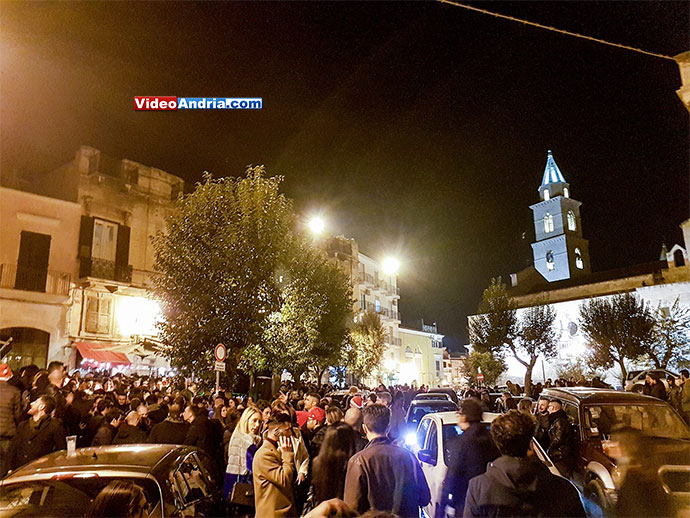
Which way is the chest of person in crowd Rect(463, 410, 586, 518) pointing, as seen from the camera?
away from the camera

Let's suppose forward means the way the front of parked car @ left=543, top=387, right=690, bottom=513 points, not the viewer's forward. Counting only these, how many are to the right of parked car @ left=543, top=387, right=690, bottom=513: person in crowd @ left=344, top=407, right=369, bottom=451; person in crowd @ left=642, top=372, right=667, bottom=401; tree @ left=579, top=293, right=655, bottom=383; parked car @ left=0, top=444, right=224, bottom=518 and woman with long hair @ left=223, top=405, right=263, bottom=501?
3

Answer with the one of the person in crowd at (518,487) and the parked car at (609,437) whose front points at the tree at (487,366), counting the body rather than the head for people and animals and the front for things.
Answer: the person in crowd

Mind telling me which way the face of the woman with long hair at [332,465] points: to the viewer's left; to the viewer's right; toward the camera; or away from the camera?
away from the camera

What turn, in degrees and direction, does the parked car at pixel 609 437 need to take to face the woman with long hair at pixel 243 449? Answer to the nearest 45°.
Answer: approximately 90° to its right

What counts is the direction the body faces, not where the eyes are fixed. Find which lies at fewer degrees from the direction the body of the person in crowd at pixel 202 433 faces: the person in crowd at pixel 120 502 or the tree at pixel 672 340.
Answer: the person in crowd
